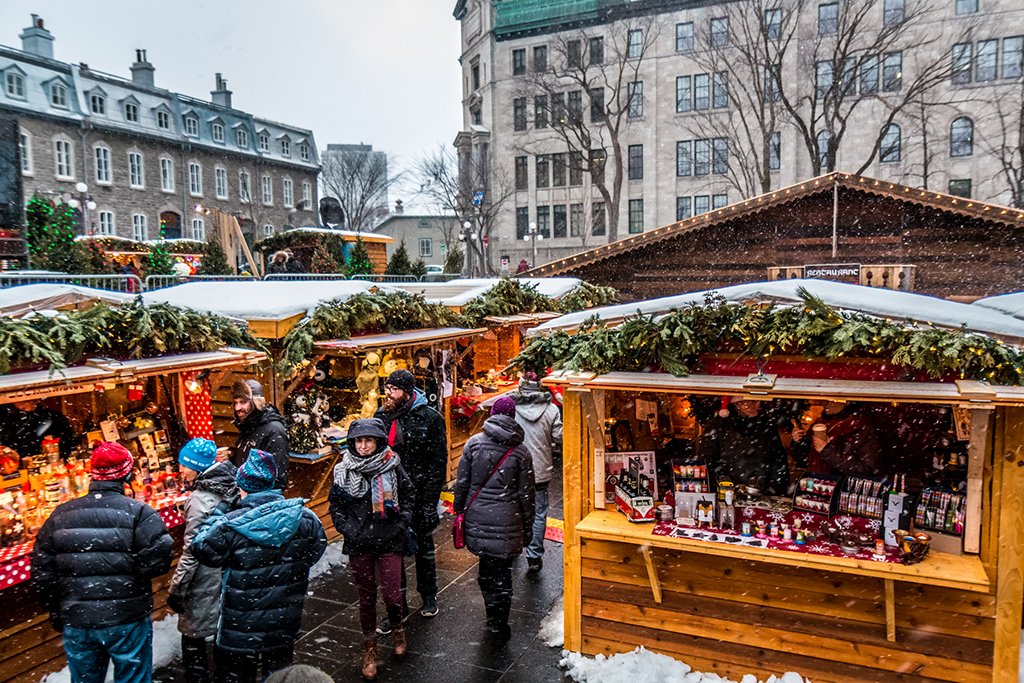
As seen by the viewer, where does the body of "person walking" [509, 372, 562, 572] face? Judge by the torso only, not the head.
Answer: away from the camera

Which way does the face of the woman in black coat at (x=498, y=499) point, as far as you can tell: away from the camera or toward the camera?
away from the camera

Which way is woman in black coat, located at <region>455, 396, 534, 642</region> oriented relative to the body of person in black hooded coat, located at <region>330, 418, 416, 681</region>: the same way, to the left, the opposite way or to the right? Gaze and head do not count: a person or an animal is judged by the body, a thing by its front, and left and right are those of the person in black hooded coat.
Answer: the opposite way

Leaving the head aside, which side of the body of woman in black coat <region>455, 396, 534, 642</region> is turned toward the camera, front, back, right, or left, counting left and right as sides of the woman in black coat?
back

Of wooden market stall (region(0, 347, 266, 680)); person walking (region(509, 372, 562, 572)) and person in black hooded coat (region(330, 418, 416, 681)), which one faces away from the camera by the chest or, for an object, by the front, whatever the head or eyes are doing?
the person walking

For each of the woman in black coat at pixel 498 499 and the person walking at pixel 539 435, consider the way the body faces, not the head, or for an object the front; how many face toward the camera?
0

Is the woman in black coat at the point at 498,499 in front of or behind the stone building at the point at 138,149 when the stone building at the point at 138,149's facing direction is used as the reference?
in front

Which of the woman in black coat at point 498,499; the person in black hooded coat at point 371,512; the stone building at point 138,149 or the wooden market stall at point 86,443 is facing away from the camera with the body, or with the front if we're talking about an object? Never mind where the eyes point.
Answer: the woman in black coat

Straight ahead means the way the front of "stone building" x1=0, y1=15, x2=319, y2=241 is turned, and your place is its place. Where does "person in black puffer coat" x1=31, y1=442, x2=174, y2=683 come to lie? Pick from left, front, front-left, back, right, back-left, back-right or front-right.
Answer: front-right

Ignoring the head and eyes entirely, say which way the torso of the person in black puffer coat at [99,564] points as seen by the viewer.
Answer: away from the camera

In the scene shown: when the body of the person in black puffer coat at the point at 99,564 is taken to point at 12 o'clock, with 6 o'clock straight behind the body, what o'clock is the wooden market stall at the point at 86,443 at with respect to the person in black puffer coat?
The wooden market stall is roughly at 12 o'clock from the person in black puffer coat.

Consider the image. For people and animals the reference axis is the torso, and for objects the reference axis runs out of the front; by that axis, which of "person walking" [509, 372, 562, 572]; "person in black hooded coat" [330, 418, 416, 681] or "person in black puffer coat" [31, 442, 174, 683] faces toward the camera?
"person in black hooded coat" [330, 418, 416, 681]

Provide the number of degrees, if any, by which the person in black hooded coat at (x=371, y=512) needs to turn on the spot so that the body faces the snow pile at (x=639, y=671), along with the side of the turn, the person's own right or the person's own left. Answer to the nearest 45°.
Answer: approximately 90° to the person's own left

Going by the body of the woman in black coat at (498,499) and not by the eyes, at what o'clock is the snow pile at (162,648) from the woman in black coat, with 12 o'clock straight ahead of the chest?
The snow pile is roughly at 9 o'clock from the woman in black coat.

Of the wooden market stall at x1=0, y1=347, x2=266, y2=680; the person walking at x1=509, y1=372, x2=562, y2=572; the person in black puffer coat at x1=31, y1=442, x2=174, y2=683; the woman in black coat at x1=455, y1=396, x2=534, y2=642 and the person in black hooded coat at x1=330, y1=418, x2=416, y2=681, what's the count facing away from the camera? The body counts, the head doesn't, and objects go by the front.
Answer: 3

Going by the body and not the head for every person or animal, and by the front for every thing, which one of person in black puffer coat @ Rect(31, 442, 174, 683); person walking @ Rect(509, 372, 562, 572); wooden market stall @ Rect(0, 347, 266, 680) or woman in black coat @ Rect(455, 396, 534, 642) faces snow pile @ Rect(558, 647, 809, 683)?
the wooden market stall
